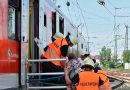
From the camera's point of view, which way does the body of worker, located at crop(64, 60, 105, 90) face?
away from the camera

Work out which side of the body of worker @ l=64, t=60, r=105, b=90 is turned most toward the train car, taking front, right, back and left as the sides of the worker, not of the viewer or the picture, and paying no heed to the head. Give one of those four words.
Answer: left

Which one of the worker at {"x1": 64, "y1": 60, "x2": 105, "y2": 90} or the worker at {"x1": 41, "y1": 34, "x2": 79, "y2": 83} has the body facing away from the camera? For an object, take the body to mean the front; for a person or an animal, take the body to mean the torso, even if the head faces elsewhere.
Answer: the worker at {"x1": 64, "y1": 60, "x2": 105, "y2": 90}

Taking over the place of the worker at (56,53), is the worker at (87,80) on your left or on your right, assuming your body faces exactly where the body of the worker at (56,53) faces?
on your right
